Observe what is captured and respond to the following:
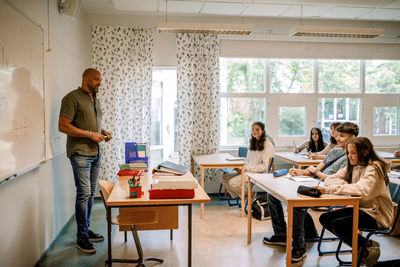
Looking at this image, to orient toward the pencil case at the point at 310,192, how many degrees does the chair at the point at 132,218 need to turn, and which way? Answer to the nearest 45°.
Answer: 0° — it already faces it

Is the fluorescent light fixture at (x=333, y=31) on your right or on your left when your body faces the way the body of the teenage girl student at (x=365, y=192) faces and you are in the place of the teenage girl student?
on your right

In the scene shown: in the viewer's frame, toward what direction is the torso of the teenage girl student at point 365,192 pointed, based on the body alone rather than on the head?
to the viewer's left

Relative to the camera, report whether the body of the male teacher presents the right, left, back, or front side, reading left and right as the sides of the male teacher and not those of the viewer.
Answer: right

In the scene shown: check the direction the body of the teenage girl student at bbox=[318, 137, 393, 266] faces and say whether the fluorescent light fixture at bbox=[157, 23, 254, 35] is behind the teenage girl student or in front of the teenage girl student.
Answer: in front

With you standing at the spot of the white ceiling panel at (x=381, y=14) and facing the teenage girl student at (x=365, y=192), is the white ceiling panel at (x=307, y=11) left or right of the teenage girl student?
right

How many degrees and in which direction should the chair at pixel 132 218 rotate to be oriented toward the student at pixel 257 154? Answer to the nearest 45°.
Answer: approximately 45° to its left

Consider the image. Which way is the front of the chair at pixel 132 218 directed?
to the viewer's right

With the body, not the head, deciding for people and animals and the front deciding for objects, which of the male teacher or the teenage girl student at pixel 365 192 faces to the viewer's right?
the male teacher

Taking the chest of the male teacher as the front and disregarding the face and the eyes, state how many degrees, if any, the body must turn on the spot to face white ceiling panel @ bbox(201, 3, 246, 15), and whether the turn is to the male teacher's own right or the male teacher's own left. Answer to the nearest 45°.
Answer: approximately 45° to the male teacher's own left

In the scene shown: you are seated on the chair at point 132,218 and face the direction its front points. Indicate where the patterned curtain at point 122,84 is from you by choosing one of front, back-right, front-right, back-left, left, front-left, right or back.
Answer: left

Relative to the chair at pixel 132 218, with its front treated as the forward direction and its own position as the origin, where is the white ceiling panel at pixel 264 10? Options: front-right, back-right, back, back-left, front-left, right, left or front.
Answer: front-left

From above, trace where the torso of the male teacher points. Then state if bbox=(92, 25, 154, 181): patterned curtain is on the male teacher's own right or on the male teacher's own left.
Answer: on the male teacher's own left

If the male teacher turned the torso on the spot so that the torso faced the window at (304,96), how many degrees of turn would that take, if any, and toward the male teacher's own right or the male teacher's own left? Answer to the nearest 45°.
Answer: approximately 45° to the male teacher's own left

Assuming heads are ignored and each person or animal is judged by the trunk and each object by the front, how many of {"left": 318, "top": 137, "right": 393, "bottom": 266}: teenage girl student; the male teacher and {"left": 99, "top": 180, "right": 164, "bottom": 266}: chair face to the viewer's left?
1
